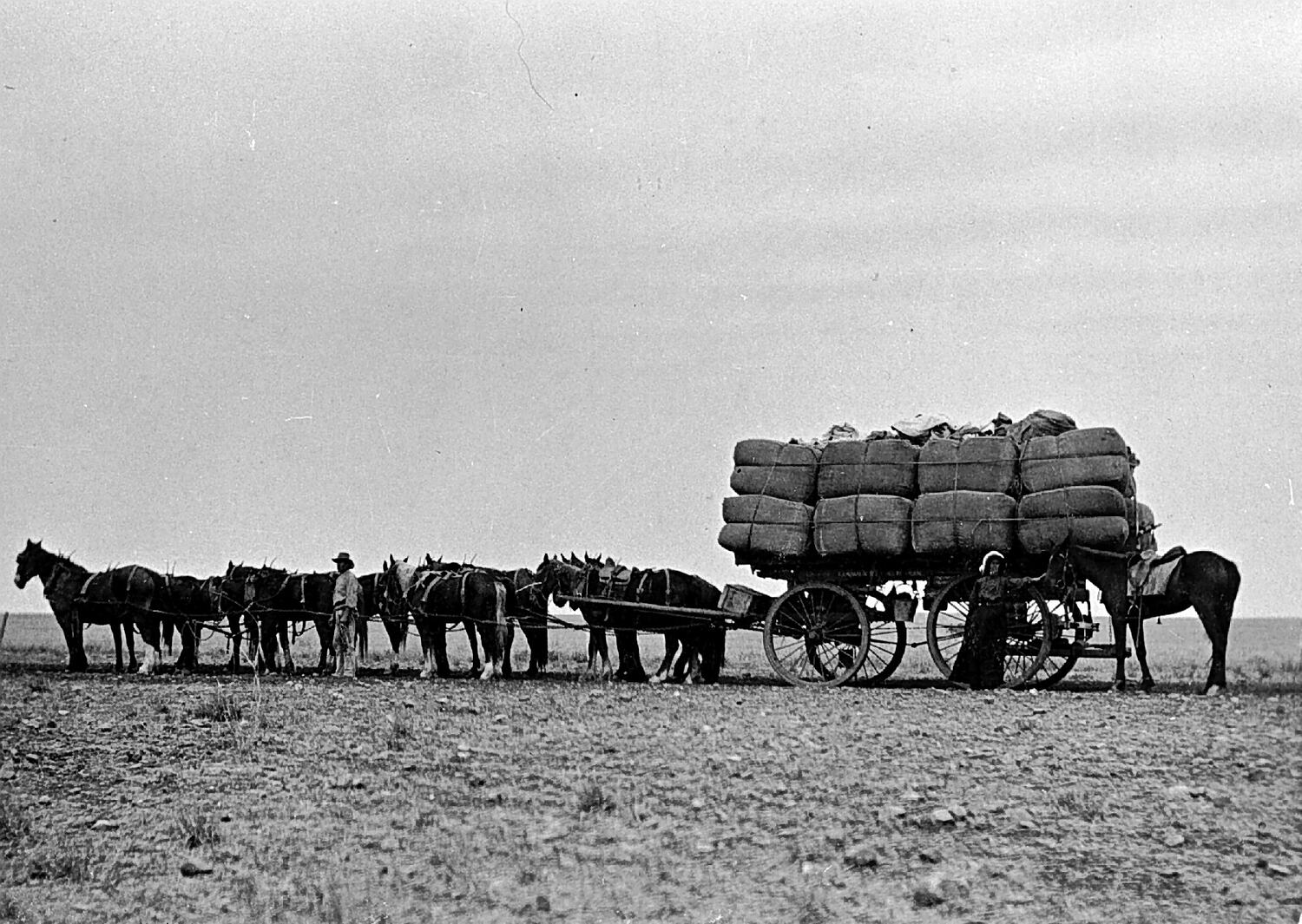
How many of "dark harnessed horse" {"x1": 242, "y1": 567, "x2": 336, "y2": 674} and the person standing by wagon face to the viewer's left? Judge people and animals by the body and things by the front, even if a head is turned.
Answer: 1

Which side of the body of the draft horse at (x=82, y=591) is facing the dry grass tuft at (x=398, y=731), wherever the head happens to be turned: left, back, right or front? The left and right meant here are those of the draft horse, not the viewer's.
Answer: left

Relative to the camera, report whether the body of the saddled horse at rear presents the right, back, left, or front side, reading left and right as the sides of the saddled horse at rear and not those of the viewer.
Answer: left

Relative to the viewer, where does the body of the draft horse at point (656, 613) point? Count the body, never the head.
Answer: to the viewer's left

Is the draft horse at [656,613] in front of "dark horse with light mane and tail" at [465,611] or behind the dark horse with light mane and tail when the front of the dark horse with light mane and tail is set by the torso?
behind

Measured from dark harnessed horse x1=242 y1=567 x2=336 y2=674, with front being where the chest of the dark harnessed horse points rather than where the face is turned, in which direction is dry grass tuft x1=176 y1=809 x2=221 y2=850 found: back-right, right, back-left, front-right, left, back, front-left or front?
left

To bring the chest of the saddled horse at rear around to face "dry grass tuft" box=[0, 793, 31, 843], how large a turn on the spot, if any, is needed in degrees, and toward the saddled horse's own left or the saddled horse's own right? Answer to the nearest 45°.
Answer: approximately 45° to the saddled horse's own left

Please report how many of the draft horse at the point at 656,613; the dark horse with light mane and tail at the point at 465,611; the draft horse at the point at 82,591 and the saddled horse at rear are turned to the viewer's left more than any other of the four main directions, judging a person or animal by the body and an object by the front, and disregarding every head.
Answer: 4

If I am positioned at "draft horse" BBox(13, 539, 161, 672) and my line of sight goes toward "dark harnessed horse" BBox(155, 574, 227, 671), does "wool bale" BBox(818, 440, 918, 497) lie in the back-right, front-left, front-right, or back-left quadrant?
front-right

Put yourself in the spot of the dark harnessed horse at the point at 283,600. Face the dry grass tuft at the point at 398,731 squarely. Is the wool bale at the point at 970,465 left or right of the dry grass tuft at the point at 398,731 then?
left

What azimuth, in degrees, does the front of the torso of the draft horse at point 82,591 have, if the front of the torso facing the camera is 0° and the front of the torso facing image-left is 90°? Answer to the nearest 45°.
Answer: approximately 90°

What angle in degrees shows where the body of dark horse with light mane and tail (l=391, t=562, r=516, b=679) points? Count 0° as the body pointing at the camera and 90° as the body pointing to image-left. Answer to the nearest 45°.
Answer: approximately 90°

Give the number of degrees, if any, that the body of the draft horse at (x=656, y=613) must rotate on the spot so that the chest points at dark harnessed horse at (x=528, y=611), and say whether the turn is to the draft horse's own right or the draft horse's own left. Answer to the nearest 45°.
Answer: approximately 45° to the draft horse's own right

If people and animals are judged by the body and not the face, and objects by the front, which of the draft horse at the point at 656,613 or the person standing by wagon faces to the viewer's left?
the draft horse

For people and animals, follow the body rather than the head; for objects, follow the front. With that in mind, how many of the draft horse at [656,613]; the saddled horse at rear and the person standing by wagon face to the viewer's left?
2

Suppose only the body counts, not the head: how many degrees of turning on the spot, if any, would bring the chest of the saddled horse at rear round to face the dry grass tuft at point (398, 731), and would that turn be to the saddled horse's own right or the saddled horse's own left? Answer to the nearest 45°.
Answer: approximately 45° to the saddled horse's own left

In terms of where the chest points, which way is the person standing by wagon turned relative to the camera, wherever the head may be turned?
toward the camera

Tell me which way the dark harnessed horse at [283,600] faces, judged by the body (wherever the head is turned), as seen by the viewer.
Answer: to the viewer's left
